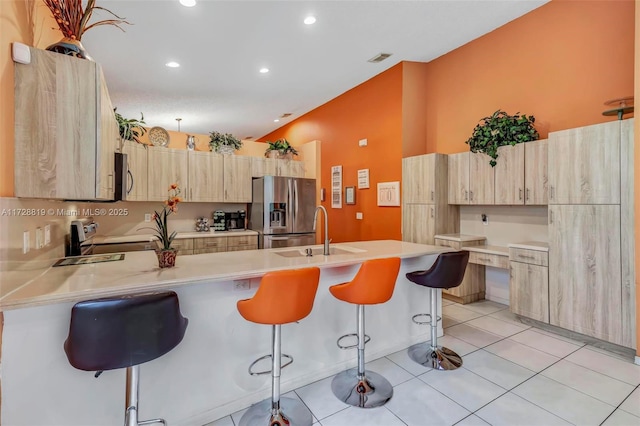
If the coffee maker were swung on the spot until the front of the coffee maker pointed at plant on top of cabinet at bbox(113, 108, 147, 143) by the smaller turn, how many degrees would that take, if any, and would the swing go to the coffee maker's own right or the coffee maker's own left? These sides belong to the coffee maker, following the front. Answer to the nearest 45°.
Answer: approximately 45° to the coffee maker's own right

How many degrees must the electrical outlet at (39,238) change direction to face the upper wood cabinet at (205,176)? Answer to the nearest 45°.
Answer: approximately 90° to its left

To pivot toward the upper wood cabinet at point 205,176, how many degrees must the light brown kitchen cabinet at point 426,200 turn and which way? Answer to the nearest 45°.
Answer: approximately 45° to its right

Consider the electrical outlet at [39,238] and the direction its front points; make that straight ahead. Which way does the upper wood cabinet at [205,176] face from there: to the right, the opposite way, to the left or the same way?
to the right

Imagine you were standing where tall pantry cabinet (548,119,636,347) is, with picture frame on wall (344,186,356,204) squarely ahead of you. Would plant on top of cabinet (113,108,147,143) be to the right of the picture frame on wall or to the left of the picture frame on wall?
left

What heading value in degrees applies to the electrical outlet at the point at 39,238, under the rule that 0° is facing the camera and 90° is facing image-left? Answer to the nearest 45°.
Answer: approximately 315°

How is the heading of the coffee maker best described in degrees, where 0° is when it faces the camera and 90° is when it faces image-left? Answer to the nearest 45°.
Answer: approximately 0°
